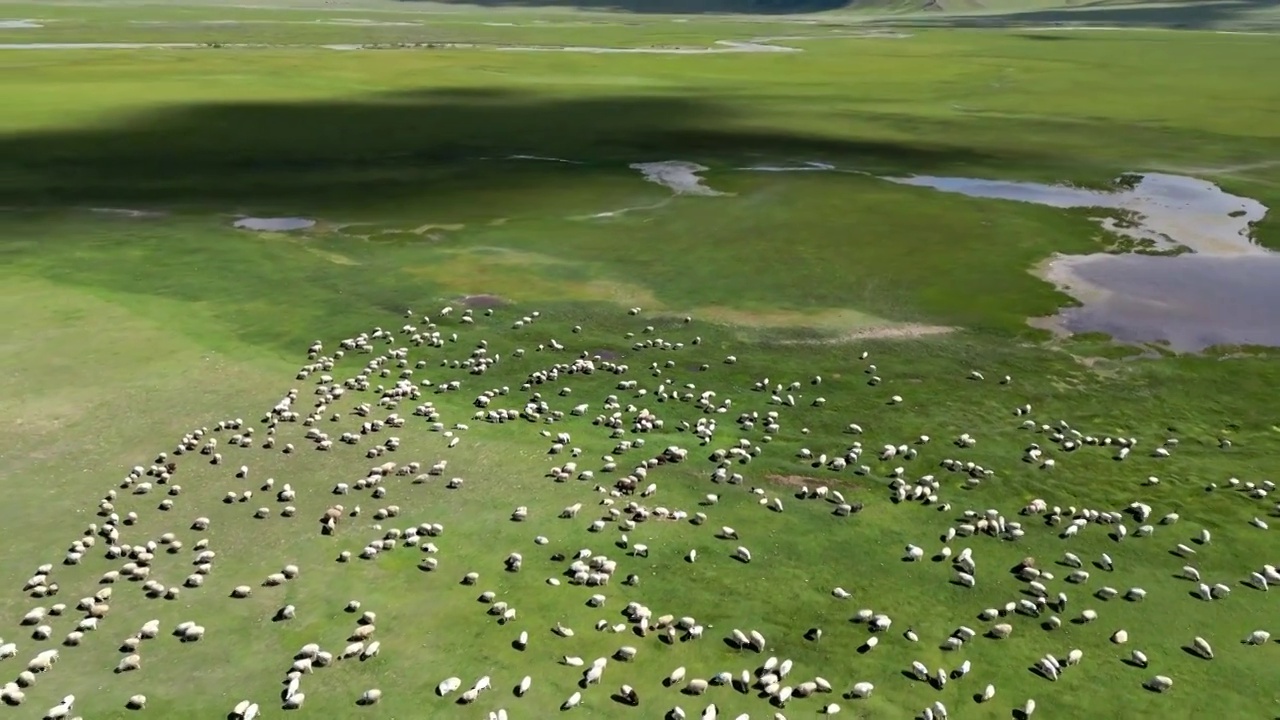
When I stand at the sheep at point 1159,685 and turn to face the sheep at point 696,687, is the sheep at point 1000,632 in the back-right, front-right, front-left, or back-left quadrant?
front-right

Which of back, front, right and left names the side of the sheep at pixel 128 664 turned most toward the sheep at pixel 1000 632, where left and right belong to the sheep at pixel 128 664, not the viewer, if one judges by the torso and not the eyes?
back

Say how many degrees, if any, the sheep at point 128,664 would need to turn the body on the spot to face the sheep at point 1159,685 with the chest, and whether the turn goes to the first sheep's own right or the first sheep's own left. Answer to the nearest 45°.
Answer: approximately 135° to the first sheep's own left

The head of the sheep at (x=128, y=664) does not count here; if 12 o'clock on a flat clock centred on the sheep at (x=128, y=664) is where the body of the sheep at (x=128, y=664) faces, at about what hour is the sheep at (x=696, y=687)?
the sheep at (x=696, y=687) is roughly at 7 o'clock from the sheep at (x=128, y=664).

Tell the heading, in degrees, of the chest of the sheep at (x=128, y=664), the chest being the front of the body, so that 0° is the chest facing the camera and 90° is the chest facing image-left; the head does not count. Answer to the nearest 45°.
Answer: approximately 90°
